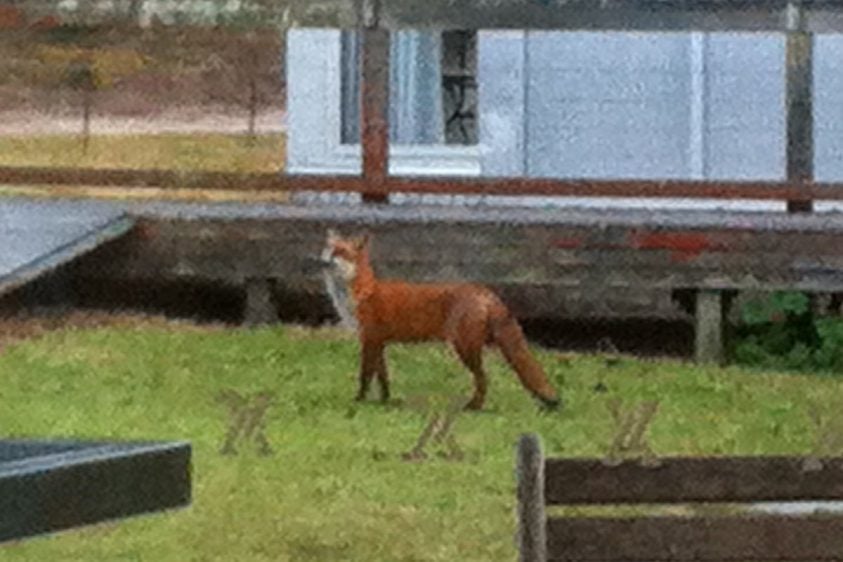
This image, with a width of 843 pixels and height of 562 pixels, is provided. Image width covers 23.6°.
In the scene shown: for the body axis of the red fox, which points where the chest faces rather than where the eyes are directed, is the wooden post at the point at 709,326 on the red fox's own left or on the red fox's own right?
on the red fox's own right

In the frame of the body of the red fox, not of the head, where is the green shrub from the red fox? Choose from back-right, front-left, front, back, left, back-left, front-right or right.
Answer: back-right

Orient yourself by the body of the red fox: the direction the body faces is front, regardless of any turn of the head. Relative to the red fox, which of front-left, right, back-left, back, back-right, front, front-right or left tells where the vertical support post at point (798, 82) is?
back-right

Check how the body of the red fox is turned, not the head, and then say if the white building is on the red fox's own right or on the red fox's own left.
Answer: on the red fox's own right

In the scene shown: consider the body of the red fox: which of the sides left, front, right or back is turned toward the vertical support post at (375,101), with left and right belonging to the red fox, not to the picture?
right

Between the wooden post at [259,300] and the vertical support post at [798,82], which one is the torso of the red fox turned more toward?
the wooden post

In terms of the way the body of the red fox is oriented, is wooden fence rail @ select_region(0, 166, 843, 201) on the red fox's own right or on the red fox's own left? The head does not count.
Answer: on the red fox's own right

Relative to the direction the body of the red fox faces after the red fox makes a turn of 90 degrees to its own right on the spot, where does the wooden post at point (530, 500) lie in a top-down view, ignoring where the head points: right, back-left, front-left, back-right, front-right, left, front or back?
back

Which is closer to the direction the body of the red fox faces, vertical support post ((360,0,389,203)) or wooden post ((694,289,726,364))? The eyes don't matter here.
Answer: the vertical support post

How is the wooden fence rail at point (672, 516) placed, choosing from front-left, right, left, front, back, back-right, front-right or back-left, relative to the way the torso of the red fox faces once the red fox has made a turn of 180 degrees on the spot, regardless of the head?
right

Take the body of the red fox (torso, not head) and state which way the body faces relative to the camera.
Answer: to the viewer's left
